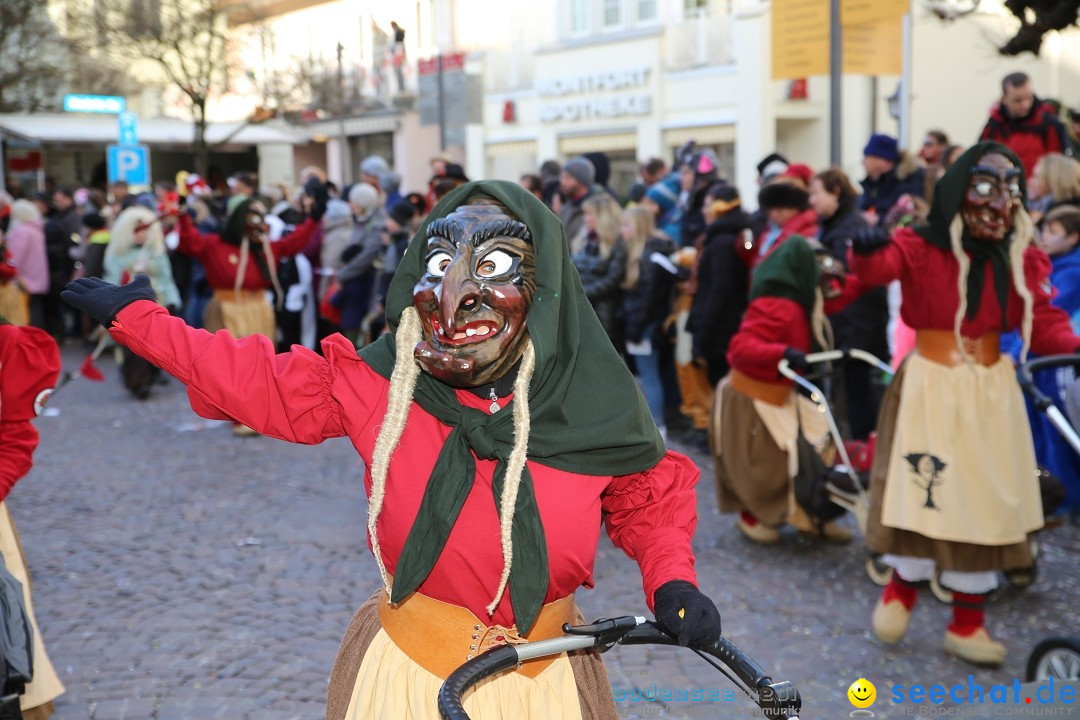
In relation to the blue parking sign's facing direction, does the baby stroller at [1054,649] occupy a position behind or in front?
in front

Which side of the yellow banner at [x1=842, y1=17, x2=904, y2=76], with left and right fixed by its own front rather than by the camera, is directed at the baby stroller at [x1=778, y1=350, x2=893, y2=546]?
front

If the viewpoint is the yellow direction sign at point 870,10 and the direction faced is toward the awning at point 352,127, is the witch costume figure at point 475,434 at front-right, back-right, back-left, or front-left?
back-left

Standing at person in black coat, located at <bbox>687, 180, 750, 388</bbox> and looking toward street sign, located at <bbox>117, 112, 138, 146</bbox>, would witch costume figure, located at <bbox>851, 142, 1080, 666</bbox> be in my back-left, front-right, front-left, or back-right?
back-left

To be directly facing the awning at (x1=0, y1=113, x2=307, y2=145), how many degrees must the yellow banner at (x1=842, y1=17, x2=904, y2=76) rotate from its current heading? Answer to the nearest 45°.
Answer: approximately 135° to its right

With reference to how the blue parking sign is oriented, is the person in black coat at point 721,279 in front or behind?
in front

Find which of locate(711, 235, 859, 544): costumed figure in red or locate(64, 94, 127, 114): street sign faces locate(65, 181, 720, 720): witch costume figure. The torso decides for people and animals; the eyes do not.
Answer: the street sign

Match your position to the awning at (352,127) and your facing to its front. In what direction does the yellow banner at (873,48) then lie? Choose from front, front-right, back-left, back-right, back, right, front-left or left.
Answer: front-left

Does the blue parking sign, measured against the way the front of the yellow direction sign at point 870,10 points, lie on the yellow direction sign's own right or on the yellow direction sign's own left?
on the yellow direction sign's own right

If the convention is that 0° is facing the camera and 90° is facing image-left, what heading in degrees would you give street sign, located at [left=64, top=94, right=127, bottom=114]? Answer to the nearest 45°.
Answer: approximately 0°

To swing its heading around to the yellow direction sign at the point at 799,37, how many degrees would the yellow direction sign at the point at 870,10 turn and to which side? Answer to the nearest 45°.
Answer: approximately 135° to its right
